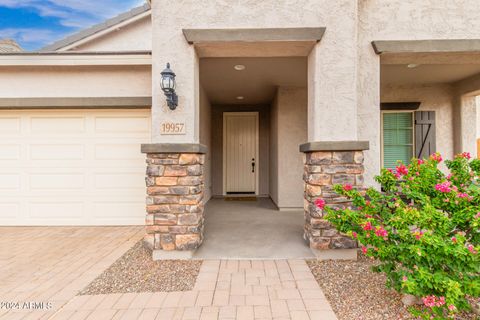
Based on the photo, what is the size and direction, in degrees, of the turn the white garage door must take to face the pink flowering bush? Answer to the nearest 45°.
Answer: approximately 45° to its left

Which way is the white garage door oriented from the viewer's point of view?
toward the camera

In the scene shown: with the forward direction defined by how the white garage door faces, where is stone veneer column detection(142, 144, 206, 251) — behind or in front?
in front
